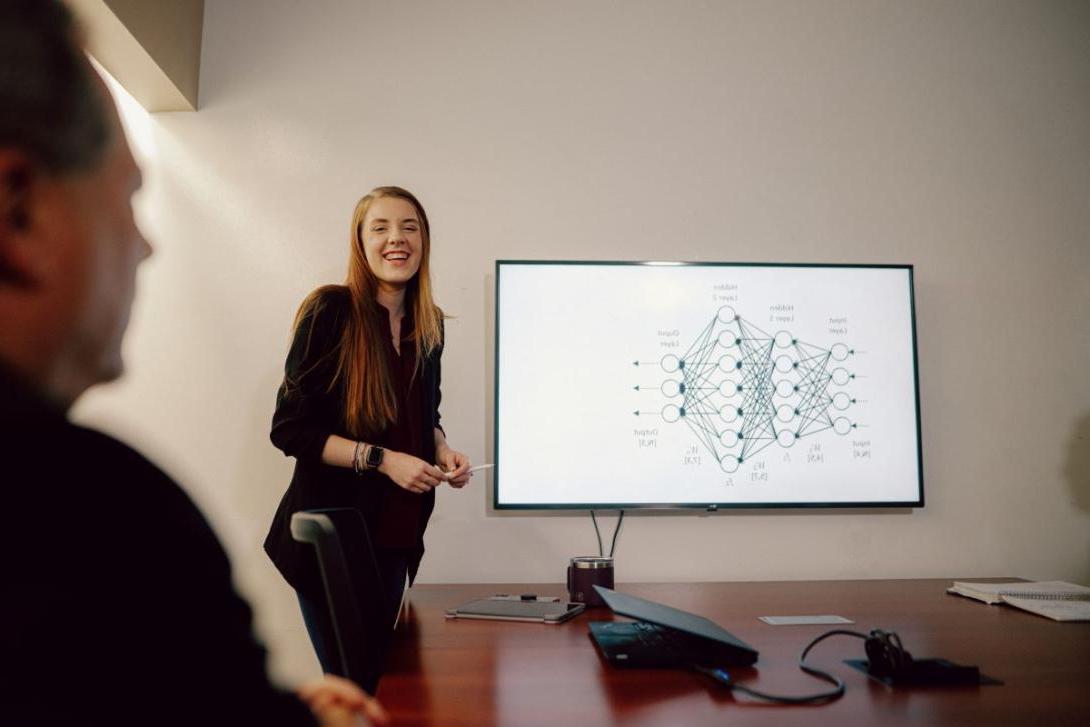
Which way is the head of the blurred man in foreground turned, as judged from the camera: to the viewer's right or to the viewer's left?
to the viewer's right

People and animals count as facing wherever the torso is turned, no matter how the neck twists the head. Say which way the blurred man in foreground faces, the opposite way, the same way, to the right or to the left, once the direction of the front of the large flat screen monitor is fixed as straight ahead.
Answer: the opposite way

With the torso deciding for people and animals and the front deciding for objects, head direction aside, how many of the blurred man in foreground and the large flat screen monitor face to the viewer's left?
0

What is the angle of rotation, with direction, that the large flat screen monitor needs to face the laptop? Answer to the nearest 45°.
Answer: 0° — it already faces it

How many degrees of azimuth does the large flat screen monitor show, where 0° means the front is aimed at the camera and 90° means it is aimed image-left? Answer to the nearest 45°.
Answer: approximately 0°

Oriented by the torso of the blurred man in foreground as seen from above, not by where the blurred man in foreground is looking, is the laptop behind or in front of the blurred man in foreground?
in front

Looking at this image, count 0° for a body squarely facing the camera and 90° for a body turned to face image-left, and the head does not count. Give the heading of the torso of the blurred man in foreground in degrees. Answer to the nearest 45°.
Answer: approximately 225°

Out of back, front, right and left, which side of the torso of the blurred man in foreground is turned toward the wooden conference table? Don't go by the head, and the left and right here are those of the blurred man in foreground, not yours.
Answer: front
